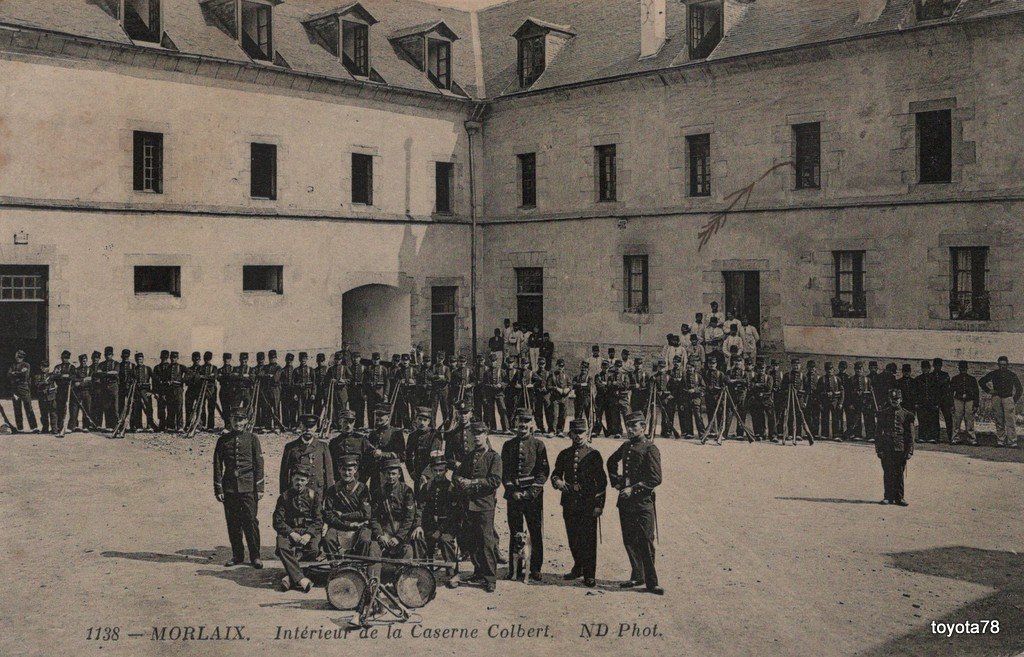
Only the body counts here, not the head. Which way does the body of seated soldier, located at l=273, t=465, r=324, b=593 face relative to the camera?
toward the camera

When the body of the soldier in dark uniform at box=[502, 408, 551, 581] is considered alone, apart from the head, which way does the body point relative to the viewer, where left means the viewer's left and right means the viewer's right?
facing the viewer

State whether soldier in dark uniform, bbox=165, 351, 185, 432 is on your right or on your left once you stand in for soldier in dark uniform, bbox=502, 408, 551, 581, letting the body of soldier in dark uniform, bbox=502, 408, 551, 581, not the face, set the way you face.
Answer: on your right

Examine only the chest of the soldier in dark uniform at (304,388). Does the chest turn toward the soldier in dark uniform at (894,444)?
no

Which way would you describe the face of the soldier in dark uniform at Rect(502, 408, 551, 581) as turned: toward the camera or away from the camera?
toward the camera

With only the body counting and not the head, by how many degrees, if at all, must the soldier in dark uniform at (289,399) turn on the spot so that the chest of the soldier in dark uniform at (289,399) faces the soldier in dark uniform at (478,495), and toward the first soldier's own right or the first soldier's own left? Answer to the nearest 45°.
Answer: approximately 45° to the first soldier's own left

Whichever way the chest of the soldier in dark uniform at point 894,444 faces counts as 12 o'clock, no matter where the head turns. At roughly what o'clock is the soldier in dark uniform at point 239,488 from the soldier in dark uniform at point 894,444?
the soldier in dark uniform at point 239,488 is roughly at 2 o'clock from the soldier in dark uniform at point 894,444.

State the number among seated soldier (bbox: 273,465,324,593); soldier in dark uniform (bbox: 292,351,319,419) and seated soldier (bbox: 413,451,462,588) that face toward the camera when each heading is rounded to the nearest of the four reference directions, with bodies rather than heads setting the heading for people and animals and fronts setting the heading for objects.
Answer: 3

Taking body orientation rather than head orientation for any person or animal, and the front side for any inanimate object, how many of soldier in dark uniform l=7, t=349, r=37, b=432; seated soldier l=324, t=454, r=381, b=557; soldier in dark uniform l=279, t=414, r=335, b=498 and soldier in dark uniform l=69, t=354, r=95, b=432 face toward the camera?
4

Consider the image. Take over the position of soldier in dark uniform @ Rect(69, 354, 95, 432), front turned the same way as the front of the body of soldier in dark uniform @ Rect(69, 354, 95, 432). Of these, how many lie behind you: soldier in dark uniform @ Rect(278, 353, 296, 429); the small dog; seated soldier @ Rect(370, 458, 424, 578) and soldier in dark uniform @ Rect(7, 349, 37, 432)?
0

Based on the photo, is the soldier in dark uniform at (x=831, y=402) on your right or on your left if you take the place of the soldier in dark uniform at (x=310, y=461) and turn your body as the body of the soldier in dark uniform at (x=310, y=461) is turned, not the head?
on your left

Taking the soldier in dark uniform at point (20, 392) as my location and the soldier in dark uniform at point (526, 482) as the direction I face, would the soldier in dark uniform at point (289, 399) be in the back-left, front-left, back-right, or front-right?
front-left

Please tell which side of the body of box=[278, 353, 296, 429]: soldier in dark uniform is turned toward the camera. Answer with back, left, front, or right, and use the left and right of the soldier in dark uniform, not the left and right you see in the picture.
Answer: front

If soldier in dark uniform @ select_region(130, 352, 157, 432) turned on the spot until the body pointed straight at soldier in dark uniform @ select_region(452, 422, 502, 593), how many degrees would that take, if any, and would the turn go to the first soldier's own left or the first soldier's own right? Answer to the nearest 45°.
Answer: approximately 45° to the first soldier's own left

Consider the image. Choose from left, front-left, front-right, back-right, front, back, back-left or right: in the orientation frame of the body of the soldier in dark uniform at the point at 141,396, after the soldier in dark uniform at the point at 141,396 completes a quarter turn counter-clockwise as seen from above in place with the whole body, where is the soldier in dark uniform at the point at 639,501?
front-right

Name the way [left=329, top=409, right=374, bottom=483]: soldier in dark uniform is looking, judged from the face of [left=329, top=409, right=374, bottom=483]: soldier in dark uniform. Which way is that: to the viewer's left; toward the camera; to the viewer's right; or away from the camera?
toward the camera

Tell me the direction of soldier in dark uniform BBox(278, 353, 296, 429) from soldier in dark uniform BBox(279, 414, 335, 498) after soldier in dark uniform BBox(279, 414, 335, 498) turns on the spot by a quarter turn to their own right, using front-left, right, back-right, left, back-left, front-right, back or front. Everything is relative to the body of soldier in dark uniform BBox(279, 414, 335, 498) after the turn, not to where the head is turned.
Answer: right

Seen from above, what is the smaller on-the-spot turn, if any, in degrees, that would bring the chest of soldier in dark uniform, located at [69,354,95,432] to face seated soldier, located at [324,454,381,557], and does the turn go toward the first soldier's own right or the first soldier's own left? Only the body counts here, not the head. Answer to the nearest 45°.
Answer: approximately 45° to the first soldier's own left

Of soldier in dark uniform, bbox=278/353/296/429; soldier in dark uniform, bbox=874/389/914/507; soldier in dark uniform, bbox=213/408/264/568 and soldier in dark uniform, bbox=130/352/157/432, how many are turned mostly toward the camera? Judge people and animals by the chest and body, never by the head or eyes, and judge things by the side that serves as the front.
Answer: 4
